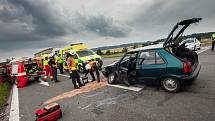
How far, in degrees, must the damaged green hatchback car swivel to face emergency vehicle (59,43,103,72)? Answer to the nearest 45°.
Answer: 0° — it already faces it

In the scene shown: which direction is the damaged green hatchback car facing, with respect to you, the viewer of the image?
facing away from the viewer and to the left of the viewer
